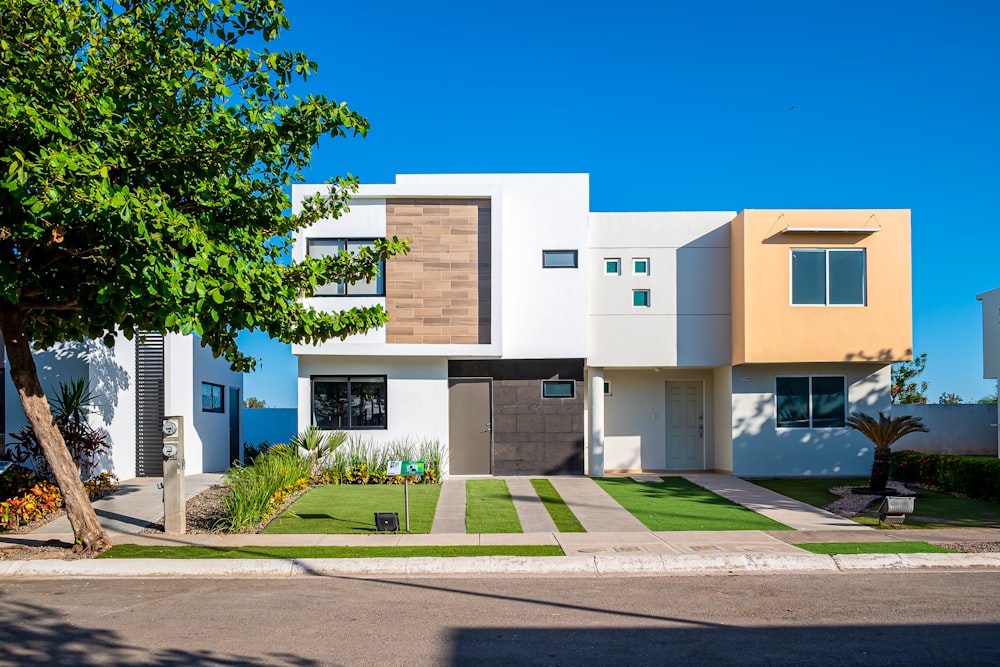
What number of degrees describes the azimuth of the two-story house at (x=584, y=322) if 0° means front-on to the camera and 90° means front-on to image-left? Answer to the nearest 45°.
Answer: approximately 0°

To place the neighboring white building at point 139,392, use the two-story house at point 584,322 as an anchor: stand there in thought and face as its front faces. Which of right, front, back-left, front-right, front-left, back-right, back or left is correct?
right

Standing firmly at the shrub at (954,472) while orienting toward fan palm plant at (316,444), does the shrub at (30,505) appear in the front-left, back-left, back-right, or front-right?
front-left

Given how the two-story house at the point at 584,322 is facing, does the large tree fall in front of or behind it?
in front

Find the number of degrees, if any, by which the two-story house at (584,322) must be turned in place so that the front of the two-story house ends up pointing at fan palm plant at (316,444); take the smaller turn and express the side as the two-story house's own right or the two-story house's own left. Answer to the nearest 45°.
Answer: approximately 90° to the two-story house's own right

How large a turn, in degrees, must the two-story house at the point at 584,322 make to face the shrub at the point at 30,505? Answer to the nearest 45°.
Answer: approximately 45° to its right

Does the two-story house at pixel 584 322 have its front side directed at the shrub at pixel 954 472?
no

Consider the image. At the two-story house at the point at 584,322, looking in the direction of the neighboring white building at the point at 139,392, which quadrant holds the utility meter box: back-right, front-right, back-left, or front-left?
front-left

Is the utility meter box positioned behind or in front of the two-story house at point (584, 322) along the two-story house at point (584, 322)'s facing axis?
in front

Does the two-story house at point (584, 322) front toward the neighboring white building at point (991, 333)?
no

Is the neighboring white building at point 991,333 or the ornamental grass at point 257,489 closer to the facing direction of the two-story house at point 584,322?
the ornamental grass

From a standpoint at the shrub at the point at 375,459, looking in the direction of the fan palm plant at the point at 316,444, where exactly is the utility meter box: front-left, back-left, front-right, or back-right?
front-left

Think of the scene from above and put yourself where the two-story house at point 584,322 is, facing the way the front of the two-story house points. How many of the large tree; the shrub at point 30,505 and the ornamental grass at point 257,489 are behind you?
0

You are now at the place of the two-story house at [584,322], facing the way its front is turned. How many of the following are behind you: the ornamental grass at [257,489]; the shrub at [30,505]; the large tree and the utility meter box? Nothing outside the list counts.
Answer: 0

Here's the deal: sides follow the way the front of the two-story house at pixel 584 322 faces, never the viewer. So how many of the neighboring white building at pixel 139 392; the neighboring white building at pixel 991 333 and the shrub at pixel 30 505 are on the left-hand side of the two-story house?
1
